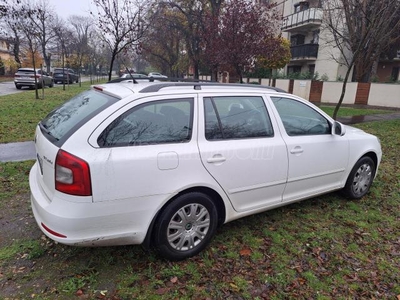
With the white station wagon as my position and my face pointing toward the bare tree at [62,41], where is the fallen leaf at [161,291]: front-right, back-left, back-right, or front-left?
back-left

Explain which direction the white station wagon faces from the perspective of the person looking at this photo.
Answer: facing away from the viewer and to the right of the viewer

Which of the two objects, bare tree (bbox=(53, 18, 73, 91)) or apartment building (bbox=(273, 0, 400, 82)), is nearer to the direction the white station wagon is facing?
the apartment building

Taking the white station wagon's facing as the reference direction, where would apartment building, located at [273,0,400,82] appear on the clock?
The apartment building is roughly at 11 o'clock from the white station wagon.

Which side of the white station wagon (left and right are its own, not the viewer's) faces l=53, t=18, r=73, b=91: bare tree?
left

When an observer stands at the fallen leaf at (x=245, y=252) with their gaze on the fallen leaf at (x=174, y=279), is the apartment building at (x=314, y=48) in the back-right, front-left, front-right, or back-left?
back-right
